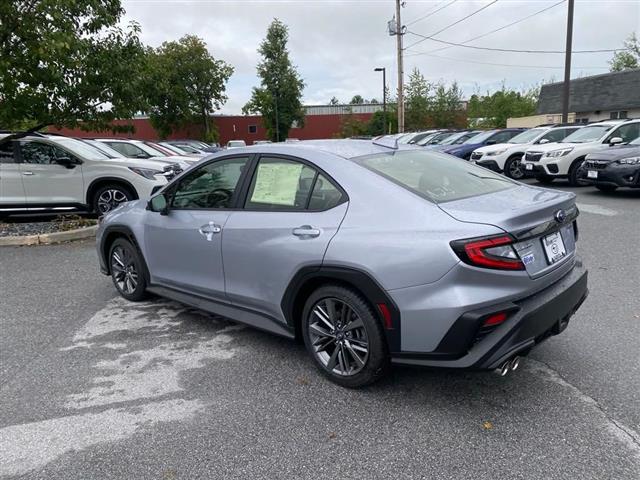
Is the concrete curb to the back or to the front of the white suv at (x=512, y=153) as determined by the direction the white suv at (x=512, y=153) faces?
to the front

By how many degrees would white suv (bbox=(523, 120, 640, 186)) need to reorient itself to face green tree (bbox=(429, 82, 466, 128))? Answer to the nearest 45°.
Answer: approximately 135° to its right

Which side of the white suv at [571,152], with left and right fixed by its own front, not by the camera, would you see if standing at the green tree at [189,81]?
right

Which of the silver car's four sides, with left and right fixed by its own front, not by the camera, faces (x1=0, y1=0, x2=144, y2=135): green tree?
front

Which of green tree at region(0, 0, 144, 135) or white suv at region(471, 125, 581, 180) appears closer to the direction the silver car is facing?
the green tree

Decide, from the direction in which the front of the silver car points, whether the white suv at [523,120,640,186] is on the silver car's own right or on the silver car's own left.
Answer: on the silver car's own right

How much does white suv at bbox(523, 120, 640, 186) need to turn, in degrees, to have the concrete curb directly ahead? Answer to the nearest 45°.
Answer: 0° — it already faces it

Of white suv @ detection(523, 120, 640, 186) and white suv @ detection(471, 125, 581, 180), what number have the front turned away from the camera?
0

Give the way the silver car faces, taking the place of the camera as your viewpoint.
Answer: facing away from the viewer and to the left of the viewer

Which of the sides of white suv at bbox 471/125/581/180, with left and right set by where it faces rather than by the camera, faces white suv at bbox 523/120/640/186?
left

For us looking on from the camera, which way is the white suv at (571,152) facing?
facing the viewer and to the left of the viewer

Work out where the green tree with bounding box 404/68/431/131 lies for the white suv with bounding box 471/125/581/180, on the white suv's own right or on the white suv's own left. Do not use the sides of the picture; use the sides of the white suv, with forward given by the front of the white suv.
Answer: on the white suv's own right

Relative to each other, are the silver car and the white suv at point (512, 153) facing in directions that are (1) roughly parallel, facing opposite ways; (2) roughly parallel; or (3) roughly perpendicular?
roughly perpendicular
